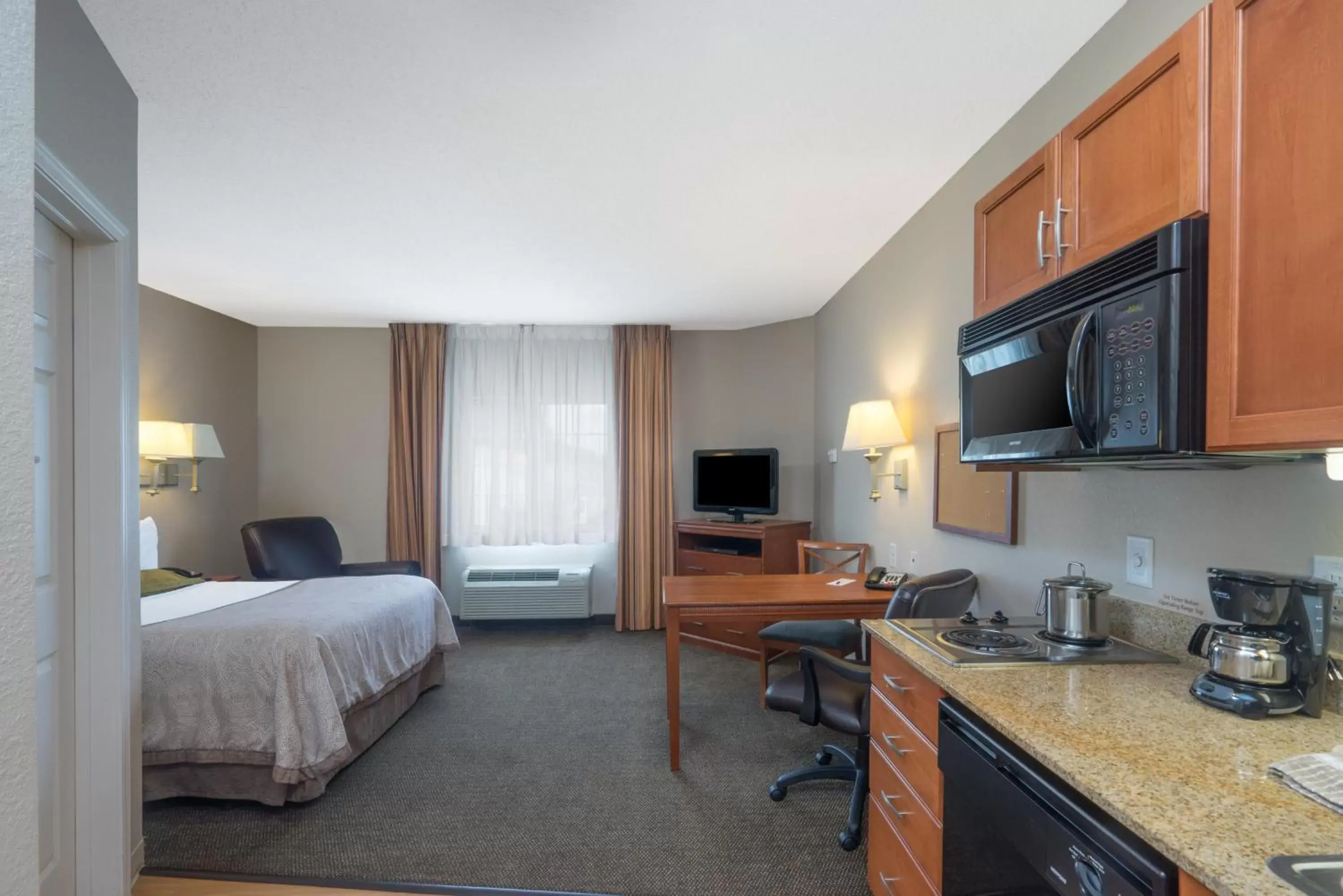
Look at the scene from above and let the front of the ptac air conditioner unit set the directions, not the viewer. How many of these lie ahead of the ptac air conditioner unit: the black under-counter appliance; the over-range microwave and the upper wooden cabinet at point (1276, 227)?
3

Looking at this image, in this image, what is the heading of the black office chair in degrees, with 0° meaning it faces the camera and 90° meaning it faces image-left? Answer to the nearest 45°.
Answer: approximately 135°

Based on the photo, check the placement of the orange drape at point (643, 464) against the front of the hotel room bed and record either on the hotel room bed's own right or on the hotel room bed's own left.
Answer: on the hotel room bed's own left

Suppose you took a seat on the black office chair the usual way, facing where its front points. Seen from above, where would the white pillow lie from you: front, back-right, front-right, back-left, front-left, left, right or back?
front-left

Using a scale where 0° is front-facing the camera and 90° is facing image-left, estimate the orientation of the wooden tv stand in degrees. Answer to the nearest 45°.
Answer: approximately 45°

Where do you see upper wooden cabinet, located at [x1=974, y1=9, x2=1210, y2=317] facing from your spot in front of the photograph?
facing the viewer and to the left of the viewer

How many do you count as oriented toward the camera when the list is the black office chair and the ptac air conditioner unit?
1

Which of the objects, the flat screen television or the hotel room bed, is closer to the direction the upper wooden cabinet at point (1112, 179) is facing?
the hotel room bed

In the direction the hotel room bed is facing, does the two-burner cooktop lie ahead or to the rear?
ahead

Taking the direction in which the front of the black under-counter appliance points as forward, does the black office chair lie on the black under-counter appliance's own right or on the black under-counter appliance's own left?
on the black under-counter appliance's own right

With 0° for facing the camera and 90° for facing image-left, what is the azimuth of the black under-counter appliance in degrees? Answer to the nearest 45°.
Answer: approximately 45°

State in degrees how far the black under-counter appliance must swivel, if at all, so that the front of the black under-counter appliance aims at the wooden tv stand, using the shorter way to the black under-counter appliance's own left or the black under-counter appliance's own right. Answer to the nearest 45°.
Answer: approximately 90° to the black under-counter appliance's own right
